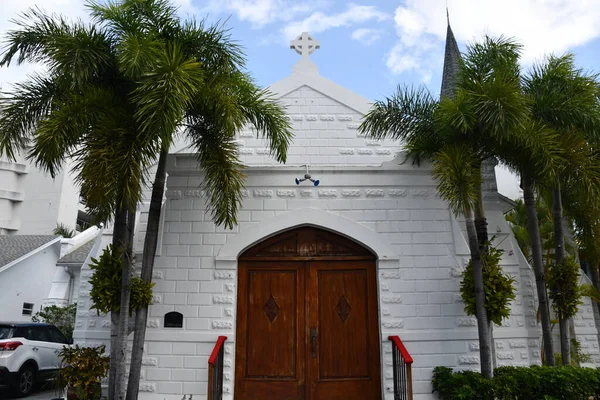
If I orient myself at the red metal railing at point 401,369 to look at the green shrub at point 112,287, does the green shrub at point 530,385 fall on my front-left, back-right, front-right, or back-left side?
back-left

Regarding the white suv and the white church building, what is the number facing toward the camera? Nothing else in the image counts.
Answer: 1

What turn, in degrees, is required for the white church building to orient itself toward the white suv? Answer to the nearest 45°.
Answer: approximately 90° to its right

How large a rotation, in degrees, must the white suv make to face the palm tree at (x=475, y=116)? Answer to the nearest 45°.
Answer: approximately 90° to its right

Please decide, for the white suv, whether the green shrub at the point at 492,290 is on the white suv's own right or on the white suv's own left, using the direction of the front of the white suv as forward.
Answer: on the white suv's own right

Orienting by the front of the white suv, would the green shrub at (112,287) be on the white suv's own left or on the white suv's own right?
on the white suv's own right

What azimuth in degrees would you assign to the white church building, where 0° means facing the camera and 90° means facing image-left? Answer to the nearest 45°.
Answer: approximately 0°

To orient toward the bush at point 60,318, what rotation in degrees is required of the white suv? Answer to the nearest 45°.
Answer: approximately 45° to its left

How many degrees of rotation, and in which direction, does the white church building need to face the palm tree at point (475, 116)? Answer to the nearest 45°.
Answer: approximately 45° to its left

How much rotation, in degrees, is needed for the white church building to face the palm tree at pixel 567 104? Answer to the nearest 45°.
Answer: approximately 90° to its left

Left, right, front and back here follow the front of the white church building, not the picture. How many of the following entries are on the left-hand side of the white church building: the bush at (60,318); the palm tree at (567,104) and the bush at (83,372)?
1
